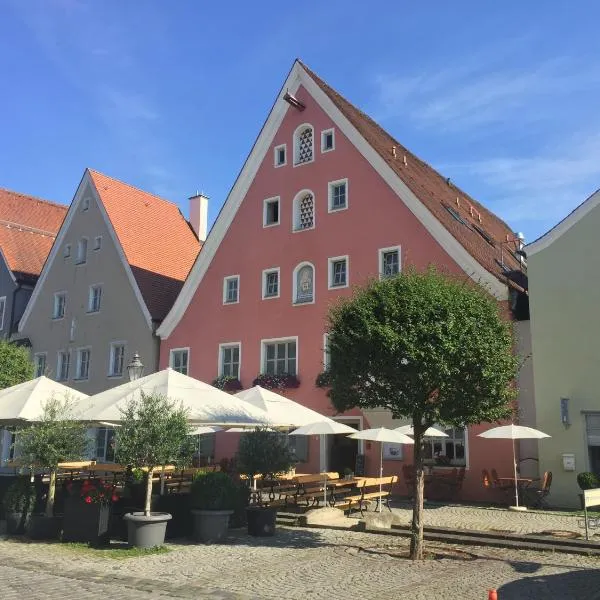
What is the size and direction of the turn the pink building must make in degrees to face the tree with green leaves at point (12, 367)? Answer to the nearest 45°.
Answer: approximately 45° to its right

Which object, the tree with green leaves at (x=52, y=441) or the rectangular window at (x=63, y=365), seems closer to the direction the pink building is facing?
the tree with green leaves

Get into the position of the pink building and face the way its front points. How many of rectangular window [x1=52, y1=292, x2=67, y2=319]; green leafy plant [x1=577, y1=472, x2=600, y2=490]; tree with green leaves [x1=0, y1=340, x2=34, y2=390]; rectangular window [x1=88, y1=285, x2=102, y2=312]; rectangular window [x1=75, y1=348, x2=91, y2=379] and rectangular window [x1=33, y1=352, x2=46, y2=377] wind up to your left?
1

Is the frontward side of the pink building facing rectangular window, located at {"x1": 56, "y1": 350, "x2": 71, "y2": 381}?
no

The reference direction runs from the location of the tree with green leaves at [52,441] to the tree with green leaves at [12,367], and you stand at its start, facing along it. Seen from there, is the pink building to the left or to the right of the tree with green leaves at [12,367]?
right

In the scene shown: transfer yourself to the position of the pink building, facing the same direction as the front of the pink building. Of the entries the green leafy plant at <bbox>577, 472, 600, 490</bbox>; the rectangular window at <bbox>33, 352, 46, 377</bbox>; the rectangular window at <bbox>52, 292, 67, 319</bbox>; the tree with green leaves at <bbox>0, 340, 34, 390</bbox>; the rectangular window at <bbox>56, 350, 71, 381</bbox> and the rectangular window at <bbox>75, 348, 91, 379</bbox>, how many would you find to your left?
1

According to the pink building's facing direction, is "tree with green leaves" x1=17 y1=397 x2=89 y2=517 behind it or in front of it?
in front

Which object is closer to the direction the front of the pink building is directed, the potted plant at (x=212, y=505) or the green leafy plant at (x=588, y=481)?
the potted plant

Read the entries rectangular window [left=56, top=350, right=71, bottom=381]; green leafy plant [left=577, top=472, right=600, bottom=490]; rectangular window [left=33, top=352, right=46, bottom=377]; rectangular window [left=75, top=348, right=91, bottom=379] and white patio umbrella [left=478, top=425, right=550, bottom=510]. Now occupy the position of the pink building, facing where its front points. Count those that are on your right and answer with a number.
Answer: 3

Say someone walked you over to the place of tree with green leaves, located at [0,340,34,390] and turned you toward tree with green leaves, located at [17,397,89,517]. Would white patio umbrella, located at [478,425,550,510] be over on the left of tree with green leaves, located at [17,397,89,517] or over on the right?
left

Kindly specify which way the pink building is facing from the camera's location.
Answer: facing the viewer and to the left of the viewer

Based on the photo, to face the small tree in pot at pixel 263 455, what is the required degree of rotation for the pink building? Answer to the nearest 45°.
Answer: approximately 45° to its left

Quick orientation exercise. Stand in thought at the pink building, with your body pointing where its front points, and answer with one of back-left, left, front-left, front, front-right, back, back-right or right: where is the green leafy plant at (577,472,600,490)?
left

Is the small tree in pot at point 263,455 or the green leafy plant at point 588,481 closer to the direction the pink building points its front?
the small tree in pot

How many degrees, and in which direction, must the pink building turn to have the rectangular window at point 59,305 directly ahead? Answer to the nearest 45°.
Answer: approximately 90° to its right

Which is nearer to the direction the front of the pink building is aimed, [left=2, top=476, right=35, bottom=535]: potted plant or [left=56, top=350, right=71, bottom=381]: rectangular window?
the potted plant

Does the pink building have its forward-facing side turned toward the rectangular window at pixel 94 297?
no

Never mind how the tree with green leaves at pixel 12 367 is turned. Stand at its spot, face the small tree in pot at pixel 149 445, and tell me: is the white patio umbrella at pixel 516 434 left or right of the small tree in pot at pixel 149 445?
left

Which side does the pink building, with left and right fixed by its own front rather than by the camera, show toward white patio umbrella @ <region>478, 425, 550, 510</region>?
left
